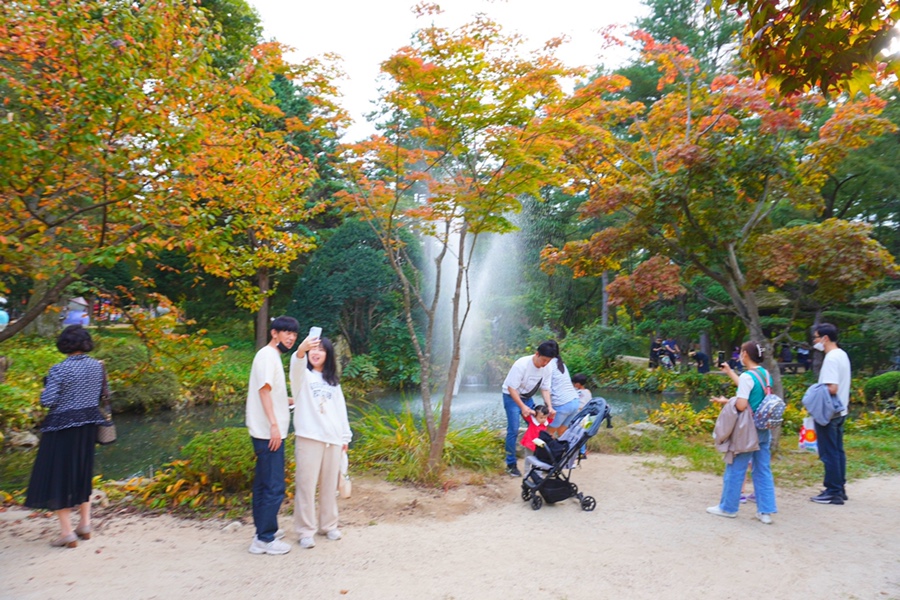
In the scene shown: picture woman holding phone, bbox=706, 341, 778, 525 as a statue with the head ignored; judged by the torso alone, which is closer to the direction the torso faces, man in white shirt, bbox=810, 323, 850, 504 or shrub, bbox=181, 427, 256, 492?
the shrub

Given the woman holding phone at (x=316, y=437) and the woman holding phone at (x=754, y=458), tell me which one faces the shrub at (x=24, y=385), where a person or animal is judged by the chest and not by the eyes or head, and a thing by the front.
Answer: the woman holding phone at (x=754, y=458)

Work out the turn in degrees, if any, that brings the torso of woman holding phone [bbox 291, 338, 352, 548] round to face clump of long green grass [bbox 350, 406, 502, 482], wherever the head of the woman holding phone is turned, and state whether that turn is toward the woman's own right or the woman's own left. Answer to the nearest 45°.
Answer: approximately 135° to the woman's own left

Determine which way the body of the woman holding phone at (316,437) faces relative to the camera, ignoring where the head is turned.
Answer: toward the camera

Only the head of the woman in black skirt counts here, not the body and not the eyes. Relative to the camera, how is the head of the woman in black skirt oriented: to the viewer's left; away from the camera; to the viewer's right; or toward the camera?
away from the camera

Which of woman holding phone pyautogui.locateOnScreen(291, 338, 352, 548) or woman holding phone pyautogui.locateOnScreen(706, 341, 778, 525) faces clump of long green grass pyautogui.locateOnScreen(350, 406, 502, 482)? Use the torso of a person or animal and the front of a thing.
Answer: woman holding phone pyautogui.locateOnScreen(706, 341, 778, 525)

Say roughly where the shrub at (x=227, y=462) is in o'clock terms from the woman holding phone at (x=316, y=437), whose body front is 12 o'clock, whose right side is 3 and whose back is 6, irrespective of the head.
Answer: The shrub is roughly at 5 o'clock from the woman holding phone.

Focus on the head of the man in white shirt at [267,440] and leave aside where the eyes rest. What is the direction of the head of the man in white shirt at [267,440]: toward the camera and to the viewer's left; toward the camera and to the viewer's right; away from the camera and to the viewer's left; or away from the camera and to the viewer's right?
toward the camera and to the viewer's right

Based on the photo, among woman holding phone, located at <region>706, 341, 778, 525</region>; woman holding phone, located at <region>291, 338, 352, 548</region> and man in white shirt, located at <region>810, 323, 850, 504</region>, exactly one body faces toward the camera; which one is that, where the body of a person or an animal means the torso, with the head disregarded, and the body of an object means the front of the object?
woman holding phone, located at <region>291, 338, 352, 548</region>

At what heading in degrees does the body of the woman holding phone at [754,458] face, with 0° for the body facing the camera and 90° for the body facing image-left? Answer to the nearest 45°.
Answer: approximately 90°

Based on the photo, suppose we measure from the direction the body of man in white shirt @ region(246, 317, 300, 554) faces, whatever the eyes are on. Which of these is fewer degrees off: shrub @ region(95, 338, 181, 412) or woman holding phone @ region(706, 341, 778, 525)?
the woman holding phone

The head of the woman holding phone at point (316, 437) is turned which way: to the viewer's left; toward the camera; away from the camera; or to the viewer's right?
toward the camera
